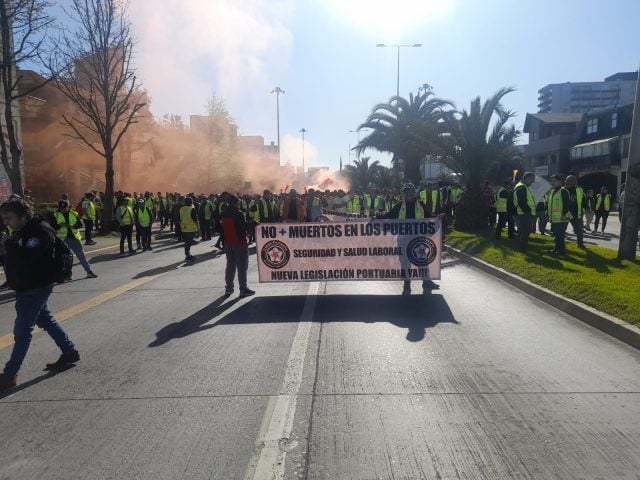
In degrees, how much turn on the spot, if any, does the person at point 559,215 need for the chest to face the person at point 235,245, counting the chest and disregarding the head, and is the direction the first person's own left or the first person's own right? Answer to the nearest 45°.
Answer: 0° — they already face them

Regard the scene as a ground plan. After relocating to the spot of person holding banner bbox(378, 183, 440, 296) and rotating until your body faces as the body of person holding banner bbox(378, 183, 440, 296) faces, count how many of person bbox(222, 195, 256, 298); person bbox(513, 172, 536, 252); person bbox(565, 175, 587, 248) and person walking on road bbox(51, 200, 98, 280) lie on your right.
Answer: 2

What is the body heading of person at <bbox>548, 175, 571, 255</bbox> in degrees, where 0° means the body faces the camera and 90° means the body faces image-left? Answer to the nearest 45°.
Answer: approximately 45°

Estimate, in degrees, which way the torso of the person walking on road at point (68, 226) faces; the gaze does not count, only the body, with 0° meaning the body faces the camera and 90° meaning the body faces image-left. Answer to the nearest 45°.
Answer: approximately 0°

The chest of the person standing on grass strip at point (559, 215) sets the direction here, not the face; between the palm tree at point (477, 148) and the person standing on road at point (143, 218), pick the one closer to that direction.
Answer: the person standing on road

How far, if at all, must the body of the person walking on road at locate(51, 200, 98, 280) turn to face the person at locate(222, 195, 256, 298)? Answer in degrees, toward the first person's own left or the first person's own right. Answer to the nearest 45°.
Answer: approximately 45° to the first person's own left

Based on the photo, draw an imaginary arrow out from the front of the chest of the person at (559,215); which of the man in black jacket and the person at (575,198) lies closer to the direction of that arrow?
the man in black jacket

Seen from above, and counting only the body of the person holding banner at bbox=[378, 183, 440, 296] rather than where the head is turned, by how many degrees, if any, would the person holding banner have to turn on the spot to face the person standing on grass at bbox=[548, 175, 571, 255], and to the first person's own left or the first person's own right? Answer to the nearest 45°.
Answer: approximately 135° to the first person's own left

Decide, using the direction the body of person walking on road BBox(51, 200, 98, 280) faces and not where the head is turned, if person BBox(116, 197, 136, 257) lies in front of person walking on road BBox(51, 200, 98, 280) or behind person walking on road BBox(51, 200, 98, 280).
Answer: behind

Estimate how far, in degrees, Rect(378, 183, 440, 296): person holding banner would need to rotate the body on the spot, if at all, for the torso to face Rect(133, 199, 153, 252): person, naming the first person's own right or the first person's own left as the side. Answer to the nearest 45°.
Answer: approximately 135° to the first person's own right

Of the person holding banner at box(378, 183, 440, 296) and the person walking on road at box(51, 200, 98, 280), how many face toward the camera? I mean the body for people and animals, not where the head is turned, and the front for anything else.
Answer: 2
